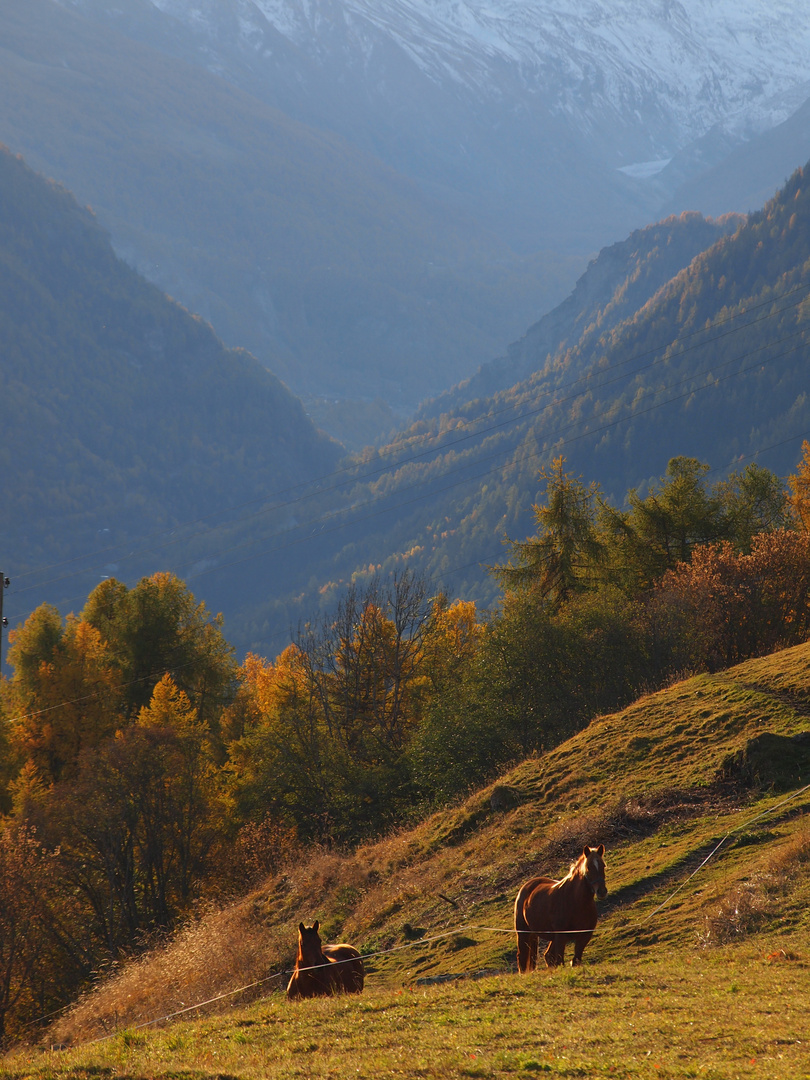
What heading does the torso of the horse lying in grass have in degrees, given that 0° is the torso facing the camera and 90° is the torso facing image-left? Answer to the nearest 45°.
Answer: approximately 45°

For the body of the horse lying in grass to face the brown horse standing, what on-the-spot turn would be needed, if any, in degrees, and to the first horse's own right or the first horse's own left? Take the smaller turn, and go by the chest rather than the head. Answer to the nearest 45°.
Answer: approximately 90° to the first horse's own left
